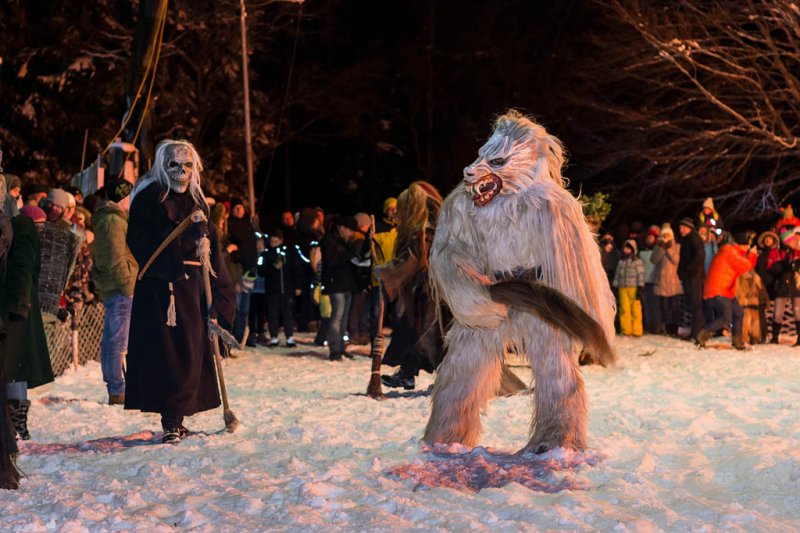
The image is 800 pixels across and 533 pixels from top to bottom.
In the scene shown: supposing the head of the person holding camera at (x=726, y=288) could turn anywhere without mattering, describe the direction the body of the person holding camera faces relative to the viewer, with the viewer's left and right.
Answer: facing to the right of the viewer

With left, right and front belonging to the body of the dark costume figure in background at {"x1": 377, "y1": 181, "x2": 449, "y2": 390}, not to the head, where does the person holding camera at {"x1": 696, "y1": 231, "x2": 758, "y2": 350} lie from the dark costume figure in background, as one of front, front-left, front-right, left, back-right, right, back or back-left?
back-right

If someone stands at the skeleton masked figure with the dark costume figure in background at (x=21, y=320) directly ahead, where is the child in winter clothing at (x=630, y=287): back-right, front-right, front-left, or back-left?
back-right

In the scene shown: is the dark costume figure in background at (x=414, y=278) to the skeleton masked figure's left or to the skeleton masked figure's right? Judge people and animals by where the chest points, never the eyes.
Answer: on its left

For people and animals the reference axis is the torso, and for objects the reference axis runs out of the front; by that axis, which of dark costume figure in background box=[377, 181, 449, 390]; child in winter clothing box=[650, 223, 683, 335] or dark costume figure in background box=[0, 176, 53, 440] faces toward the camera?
the child in winter clothing

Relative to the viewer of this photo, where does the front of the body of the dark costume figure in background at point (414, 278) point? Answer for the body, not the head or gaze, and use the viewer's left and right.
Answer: facing to the left of the viewer

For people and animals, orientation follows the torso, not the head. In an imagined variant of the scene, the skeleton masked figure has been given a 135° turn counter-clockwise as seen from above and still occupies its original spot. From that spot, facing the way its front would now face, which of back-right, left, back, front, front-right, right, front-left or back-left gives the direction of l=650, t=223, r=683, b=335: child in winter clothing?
front

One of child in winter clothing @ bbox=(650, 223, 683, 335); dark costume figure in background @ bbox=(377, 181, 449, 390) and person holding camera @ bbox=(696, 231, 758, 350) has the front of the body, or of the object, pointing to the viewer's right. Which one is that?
the person holding camera

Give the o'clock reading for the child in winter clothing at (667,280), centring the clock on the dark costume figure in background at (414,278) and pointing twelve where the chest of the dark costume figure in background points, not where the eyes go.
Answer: The child in winter clothing is roughly at 4 o'clock from the dark costume figure in background.

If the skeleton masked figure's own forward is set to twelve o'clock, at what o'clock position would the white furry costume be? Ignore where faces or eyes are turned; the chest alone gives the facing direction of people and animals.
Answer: The white furry costume is roughly at 10 o'clock from the skeleton masked figure.
